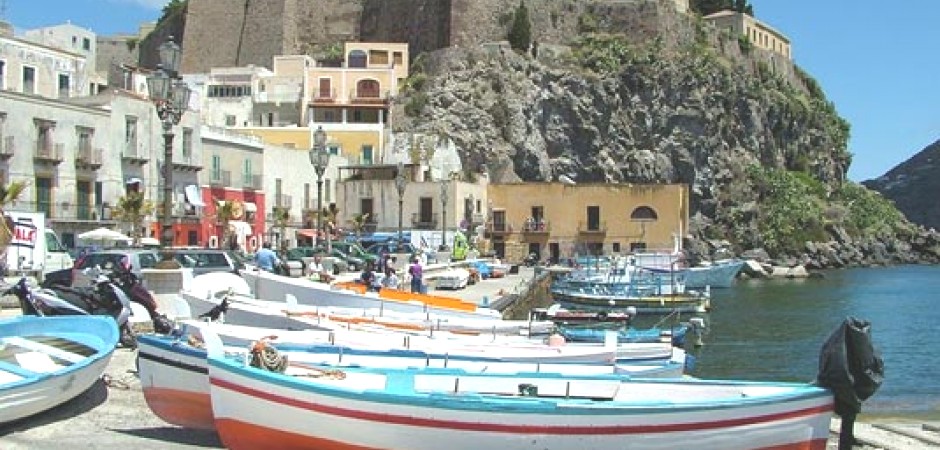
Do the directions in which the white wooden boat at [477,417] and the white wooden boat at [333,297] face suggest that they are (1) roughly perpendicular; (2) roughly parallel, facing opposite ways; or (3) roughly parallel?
roughly parallel

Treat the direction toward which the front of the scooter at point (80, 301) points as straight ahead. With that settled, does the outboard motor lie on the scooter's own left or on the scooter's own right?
on the scooter's own right

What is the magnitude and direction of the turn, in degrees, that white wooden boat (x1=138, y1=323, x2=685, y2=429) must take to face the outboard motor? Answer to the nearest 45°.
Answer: approximately 180°

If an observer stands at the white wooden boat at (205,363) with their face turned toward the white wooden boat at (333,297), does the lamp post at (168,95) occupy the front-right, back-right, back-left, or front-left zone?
front-left

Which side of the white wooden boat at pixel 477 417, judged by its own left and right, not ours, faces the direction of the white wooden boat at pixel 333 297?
right

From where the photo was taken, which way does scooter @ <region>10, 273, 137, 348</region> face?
to the viewer's right

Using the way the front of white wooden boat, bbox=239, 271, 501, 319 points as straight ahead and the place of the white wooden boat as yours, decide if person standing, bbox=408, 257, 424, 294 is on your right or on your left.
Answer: on your right

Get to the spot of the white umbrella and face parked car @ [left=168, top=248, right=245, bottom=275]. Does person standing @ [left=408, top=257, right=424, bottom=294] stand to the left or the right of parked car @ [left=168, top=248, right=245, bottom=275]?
left
